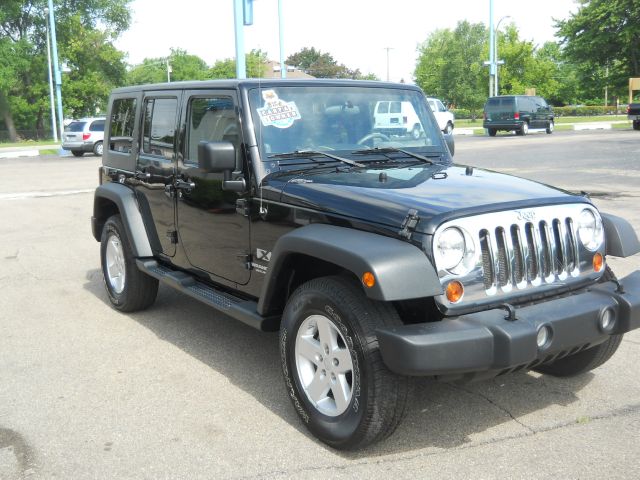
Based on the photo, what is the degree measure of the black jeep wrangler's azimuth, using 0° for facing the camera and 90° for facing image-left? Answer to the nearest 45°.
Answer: approximately 315°

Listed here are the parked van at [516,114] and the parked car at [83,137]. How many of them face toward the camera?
0

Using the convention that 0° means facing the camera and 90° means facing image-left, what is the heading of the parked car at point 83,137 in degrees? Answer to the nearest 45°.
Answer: approximately 225°

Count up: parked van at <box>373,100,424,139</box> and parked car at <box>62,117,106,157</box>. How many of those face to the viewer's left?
0

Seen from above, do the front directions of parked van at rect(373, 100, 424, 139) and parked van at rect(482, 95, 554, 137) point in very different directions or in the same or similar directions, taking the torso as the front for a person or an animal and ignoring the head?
same or similar directions

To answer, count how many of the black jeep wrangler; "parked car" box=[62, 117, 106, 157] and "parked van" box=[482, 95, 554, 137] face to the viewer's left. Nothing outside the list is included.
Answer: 0

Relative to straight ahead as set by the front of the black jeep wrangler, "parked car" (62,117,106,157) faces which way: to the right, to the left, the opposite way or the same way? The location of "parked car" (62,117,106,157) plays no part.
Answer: to the left

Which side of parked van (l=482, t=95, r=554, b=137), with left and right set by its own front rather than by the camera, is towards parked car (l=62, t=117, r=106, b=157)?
back

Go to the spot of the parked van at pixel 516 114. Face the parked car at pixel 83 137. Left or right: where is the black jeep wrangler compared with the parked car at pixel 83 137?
left

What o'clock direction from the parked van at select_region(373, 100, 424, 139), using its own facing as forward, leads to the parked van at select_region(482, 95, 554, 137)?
the parked van at select_region(482, 95, 554, 137) is roughly at 2 o'clock from the parked van at select_region(373, 100, 424, 139).

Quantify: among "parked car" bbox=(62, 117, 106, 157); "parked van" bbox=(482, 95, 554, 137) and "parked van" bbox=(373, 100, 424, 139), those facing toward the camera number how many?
0

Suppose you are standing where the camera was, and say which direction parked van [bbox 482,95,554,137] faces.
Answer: facing away from the viewer and to the right of the viewer

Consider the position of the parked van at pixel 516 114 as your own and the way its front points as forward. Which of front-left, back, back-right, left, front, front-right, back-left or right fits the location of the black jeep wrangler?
back-right

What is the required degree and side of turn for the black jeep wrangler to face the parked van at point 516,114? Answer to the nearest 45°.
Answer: approximately 135° to its left

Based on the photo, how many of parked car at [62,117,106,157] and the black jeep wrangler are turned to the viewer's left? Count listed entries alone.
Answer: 0
